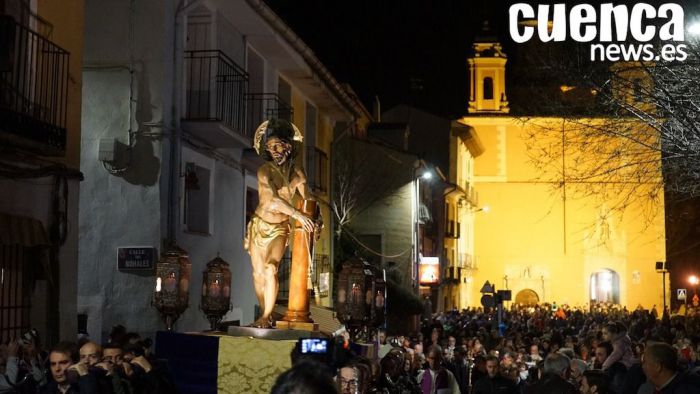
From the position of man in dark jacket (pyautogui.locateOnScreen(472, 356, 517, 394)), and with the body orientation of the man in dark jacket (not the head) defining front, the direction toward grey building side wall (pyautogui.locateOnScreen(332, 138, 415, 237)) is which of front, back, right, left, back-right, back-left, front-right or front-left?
back

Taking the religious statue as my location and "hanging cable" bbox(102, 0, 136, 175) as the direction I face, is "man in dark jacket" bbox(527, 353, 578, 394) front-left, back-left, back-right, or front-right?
back-right

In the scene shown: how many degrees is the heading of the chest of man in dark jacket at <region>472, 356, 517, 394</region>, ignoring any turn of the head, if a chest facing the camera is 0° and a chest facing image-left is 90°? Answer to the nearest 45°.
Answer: approximately 0°

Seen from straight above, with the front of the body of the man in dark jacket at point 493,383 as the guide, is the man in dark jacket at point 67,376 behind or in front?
in front

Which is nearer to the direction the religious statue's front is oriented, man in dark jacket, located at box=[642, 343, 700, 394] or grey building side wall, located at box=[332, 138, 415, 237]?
the man in dark jacket

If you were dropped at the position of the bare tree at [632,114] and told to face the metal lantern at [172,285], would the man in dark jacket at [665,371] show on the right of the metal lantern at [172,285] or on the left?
left

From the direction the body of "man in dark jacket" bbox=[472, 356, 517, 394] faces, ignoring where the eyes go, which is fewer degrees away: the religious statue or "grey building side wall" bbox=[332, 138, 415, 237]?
the religious statue

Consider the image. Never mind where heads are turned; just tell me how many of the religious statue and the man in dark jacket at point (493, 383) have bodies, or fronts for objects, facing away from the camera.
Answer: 0

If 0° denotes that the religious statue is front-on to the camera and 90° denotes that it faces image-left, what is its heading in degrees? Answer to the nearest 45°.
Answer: approximately 315°

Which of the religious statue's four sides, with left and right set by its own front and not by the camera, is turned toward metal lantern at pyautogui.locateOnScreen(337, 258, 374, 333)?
left

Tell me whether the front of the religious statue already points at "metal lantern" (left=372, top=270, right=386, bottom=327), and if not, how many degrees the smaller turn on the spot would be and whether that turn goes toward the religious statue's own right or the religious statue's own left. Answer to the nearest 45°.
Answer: approximately 90° to the religious statue's own left

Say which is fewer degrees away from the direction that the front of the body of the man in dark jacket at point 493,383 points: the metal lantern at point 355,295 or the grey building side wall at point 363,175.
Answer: the metal lantern

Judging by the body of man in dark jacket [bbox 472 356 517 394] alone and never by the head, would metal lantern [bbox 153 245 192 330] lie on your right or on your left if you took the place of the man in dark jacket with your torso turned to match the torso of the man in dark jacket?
on your right
